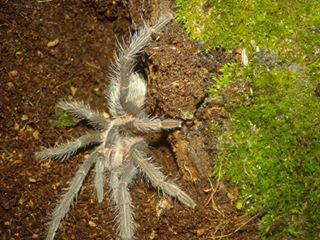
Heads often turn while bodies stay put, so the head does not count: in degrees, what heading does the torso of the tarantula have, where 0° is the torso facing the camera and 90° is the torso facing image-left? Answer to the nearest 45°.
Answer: approximately 0°

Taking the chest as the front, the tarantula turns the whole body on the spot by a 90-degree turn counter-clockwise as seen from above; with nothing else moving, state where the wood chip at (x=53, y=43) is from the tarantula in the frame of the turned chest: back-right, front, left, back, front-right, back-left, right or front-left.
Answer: left

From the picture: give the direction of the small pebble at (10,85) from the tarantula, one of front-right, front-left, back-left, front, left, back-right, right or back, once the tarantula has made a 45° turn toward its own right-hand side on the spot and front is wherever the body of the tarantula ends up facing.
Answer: right

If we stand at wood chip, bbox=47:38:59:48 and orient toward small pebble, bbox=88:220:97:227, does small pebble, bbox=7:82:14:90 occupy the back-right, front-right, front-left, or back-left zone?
front-right

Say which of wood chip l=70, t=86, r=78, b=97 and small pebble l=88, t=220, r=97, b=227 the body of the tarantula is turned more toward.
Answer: the small pebble

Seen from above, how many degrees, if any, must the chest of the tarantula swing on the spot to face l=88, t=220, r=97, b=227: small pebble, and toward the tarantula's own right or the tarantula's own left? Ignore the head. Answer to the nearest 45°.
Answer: approximately 45° to the tarantula's own right

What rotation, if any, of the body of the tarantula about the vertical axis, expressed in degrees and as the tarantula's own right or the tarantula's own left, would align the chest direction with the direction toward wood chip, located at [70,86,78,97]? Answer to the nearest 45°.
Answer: approximately 180°

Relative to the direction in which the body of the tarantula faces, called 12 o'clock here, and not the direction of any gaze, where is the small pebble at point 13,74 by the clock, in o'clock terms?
The small pebble is roughly at 5 o'clock from the tarantula.

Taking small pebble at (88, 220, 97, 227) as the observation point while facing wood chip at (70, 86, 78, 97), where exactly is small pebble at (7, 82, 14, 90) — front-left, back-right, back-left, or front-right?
front-left
